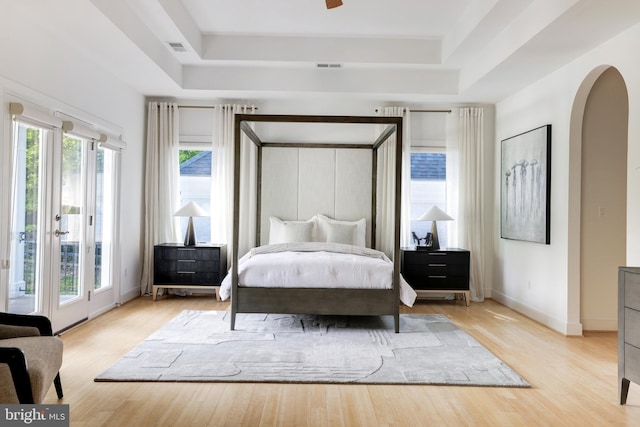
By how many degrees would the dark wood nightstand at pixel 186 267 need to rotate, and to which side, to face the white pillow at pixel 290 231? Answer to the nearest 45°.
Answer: approximately 90° to its left

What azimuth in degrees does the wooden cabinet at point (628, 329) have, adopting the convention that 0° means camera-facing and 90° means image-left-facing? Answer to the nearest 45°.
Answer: approximately 45°

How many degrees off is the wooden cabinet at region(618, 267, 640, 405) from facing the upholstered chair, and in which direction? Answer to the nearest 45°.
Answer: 0° — it already faces it

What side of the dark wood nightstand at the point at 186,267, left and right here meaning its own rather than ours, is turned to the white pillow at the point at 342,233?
left

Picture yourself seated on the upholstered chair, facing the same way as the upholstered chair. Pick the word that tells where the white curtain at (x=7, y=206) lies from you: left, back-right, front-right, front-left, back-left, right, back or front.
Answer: back-left

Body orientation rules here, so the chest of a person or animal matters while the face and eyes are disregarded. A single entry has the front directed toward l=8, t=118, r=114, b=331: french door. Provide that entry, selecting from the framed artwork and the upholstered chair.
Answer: the framed artwork

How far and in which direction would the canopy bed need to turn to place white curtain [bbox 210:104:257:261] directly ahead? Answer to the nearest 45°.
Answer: approximately 90° to its right

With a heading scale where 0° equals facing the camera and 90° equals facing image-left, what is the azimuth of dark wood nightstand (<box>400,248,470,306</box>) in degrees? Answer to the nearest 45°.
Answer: approximately 0°
